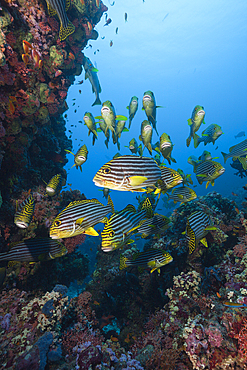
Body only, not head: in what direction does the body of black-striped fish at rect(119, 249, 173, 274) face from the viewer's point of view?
to the viewer's right

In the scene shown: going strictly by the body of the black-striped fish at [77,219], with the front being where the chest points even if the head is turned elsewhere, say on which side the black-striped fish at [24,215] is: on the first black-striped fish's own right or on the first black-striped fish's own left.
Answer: on the first black-striped fish's own right

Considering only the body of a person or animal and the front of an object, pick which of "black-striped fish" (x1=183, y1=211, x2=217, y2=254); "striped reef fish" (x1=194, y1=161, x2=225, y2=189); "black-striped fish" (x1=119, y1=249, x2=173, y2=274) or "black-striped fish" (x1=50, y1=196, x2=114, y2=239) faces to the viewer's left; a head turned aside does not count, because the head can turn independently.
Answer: "black-striped fish" (x1=50, y1=196, x2=114, y2=239)

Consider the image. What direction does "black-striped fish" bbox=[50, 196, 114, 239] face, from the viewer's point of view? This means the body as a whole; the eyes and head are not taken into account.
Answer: to the viewer's left
